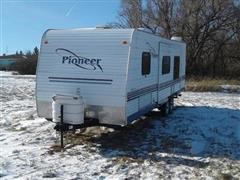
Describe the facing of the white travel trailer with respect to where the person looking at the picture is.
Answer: facing the viewer and to the left of the viewer
